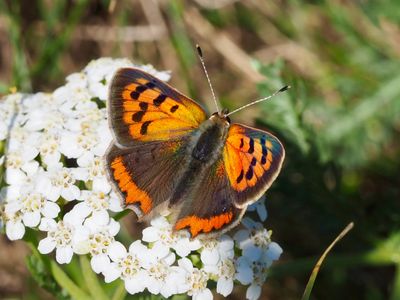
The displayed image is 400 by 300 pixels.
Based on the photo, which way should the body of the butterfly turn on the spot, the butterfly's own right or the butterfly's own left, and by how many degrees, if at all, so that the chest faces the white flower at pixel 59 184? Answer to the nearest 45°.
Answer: approximately 135° to the butterfly's own left

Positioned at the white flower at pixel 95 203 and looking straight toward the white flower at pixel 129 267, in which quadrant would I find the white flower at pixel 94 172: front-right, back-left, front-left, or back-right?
back-left

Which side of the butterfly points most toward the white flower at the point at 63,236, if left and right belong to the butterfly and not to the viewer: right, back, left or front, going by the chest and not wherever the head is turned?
back

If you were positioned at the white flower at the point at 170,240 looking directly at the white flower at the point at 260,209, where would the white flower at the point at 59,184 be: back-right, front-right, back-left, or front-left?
back-left

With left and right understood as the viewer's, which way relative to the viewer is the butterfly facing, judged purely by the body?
facing away from the viewer and to the right of the viewer

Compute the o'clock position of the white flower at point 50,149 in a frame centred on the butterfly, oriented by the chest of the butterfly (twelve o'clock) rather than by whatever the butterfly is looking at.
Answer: The white flower is roughly at 8 o'clock from the butterfly.
